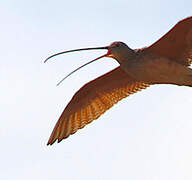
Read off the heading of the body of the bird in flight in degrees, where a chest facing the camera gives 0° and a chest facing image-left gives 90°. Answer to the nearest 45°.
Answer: approximately 90°
